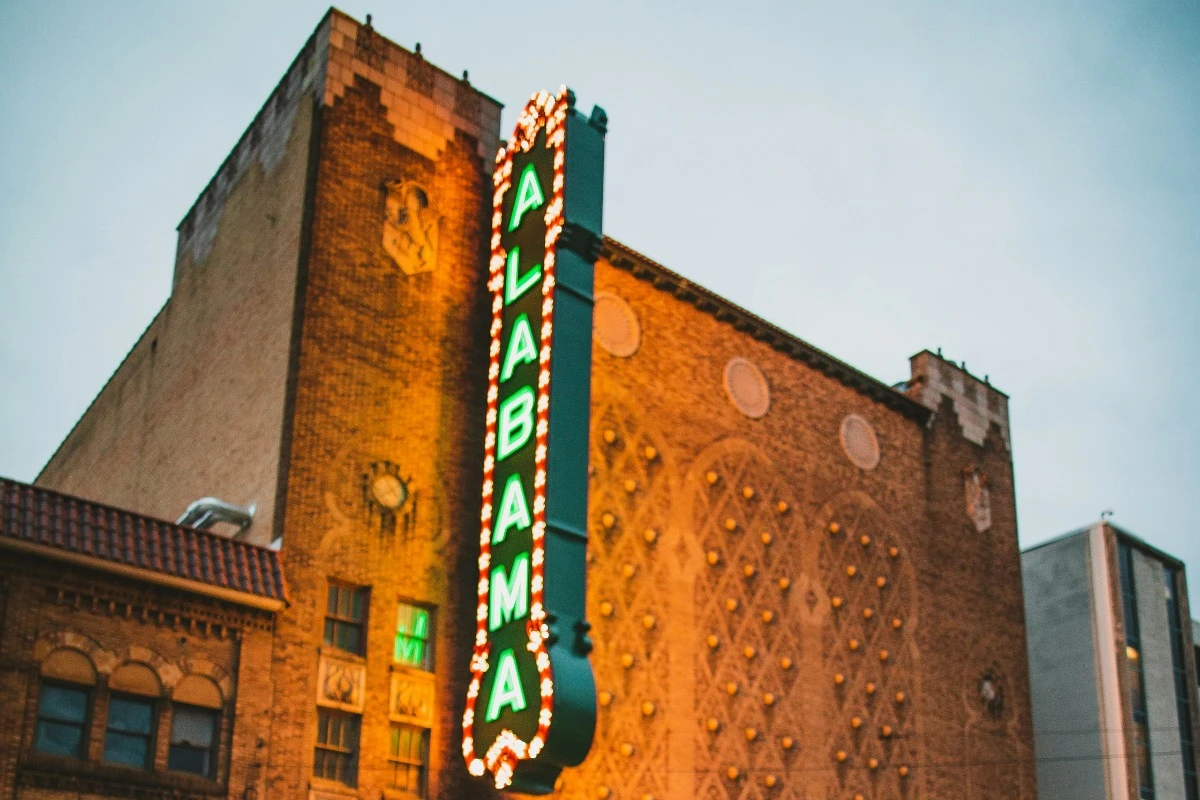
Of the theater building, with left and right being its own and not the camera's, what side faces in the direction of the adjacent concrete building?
left

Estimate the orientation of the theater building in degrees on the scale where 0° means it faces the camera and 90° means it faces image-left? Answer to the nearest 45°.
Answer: approximately 315°
